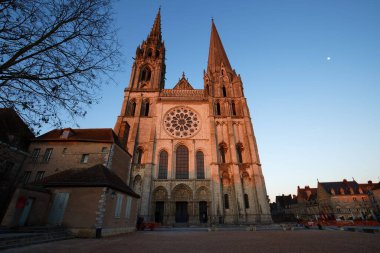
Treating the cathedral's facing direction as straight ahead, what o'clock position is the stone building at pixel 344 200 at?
The stone building is roughly at 8 o'clock from the cathedral.

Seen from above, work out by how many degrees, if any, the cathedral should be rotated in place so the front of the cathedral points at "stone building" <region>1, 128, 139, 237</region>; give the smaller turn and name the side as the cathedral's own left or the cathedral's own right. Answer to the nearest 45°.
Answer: approximately 45° to the cathedral's own right

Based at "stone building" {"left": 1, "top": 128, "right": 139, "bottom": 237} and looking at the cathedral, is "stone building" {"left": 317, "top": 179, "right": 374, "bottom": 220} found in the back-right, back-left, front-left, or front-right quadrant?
front-right

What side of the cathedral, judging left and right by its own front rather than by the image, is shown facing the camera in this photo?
front
